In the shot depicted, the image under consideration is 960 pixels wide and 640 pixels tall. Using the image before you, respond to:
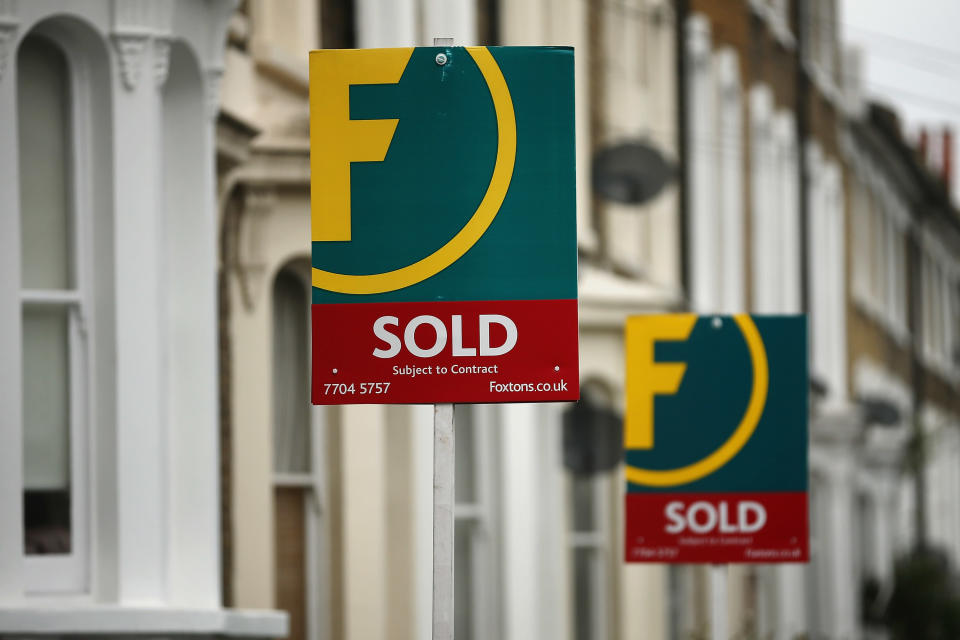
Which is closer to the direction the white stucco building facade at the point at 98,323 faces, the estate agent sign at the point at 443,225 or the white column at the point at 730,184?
the estate agent sign

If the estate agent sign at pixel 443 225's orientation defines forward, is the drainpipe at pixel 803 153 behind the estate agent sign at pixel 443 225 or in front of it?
behind

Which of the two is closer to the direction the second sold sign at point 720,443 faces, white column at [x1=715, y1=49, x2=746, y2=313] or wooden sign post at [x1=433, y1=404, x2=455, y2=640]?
the wooden sign post

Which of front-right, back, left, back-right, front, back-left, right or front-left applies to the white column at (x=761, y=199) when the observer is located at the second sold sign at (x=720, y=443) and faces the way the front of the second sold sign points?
back

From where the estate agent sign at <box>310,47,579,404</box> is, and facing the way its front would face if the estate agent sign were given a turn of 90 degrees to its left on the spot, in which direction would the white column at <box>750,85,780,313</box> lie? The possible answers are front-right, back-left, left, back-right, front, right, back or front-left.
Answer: left

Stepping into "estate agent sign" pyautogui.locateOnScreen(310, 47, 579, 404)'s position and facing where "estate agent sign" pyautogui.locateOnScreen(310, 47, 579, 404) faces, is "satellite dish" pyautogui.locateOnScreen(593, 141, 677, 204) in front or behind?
behind

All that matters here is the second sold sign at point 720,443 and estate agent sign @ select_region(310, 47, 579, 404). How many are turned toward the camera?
2

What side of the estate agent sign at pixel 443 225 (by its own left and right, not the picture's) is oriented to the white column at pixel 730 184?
back

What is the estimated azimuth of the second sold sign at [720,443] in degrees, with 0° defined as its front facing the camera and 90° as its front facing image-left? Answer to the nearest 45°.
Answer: approximately 0°

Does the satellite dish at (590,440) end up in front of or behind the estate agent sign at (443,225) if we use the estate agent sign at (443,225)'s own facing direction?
behind

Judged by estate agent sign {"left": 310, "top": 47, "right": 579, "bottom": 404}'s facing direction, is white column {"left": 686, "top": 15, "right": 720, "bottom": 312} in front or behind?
behind

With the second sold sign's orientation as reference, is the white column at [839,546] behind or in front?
behind
